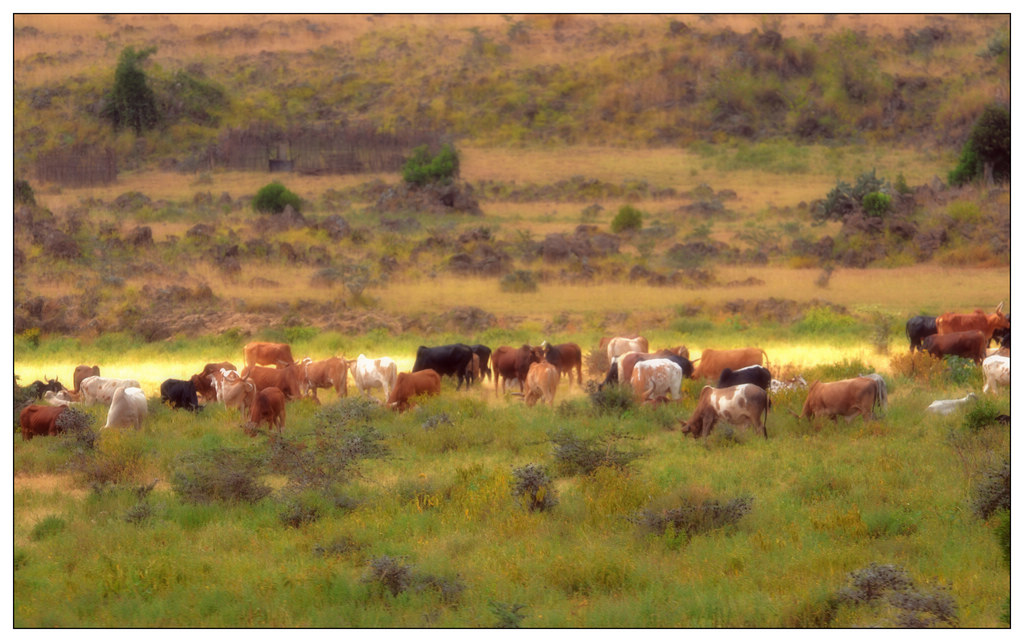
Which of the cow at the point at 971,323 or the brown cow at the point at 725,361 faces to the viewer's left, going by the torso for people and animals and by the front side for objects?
the brown cow

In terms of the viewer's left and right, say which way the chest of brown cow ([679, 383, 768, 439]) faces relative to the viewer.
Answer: facing to the left of the viewer

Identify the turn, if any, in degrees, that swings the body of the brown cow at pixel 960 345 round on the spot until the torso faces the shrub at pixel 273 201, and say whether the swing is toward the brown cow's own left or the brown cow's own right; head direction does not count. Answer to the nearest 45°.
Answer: approximately 45° to the brown cow's own right

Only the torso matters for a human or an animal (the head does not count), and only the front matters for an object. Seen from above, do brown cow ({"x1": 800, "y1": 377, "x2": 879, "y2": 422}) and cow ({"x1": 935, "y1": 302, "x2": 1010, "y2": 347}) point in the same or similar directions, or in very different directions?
very different directions

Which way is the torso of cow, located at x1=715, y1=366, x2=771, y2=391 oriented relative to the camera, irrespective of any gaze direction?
to the viewer's left

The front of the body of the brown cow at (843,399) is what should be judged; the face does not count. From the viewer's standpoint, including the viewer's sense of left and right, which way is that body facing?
facing to the left of the viewer

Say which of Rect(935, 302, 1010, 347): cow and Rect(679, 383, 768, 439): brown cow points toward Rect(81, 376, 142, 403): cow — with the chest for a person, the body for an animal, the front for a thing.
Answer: the brown cow

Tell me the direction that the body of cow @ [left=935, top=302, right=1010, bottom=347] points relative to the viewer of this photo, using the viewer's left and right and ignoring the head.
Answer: facing to the right of the viewer

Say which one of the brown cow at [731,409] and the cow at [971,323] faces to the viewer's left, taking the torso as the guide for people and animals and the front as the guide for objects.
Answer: the brown cow

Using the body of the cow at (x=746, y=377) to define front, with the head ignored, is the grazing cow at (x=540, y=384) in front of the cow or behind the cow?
in front

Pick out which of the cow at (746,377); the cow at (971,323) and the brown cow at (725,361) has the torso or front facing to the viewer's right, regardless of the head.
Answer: the cow at (971,323)

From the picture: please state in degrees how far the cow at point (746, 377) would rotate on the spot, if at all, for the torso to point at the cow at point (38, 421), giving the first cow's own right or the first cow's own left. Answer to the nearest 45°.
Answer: approximately 45° to the first cow's own left

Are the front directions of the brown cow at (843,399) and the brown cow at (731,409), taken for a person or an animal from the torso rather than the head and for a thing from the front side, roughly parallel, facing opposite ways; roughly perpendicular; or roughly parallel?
roughly parallel

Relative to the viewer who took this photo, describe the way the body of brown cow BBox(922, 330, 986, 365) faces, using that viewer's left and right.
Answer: facing to the left of the viewer

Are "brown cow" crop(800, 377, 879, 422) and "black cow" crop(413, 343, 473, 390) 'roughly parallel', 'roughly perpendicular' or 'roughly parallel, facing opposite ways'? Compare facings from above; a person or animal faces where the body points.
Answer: roughly parallel

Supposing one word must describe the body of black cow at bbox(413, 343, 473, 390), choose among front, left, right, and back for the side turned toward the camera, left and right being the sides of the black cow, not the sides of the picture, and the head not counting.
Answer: left

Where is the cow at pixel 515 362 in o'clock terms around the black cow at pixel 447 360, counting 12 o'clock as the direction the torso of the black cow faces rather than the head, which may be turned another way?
The cow is roughly at 7 o'clock from the black cow.

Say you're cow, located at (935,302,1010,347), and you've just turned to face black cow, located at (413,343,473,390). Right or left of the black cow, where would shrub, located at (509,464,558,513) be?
left
